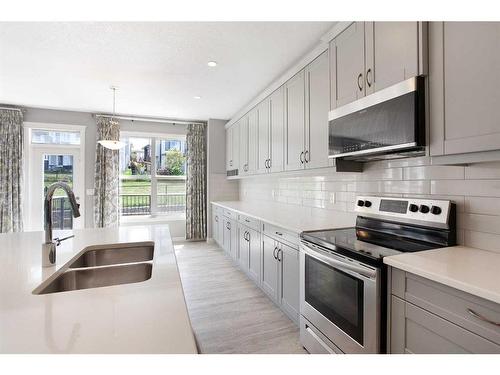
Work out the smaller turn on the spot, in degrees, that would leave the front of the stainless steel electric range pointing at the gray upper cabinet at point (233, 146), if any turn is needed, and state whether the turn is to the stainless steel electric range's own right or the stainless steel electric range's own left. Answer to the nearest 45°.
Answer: approximately 90° to the stainless steel electric range's own right

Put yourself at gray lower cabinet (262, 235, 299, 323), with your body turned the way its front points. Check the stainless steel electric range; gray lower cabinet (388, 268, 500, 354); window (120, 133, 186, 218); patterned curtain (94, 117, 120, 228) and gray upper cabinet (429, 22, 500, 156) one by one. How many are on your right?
2

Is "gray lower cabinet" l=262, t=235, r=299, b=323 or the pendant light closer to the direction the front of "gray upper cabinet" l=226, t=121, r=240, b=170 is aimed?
the pendant light

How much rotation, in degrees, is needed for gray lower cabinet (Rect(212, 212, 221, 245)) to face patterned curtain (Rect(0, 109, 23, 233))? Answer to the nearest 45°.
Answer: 0° — it already faces it

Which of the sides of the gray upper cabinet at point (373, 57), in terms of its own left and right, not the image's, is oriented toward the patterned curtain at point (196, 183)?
right

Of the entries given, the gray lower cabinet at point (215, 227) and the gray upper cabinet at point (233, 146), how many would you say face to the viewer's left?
2

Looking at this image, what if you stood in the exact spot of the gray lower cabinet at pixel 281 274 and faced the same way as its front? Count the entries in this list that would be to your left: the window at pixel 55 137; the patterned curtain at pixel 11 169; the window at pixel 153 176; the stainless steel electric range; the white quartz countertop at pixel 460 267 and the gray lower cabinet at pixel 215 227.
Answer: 2

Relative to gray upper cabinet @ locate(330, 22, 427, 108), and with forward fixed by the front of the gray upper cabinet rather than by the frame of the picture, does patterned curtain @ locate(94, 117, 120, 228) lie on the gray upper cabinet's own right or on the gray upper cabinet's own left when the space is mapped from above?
on the gray upper cabinet's own right

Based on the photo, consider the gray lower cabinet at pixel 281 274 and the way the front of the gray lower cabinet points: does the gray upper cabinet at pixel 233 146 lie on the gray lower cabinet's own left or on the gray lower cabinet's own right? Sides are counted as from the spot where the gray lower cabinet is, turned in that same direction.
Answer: on the gray lower cabinet's own right

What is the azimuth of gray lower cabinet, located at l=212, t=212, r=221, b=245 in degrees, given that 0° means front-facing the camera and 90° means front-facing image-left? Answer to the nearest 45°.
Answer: approximately 90°

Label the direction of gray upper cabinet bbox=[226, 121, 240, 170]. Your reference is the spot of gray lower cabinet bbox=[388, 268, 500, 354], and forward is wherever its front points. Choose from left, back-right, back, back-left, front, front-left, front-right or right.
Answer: right

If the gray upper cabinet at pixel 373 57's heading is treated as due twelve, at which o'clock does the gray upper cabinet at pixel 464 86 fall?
the gray upper cabinet at pixel 464 86 is roughly at 9 o'clock from the gray upper cabinet at pixel 373 57.
